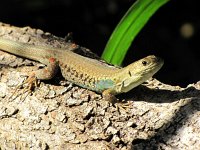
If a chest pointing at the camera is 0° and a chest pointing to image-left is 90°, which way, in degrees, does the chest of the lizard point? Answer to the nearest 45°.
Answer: approximately 270°

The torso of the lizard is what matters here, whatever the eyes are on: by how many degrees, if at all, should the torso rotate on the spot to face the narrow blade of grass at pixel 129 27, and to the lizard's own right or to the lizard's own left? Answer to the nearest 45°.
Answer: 0° — it already faces it
